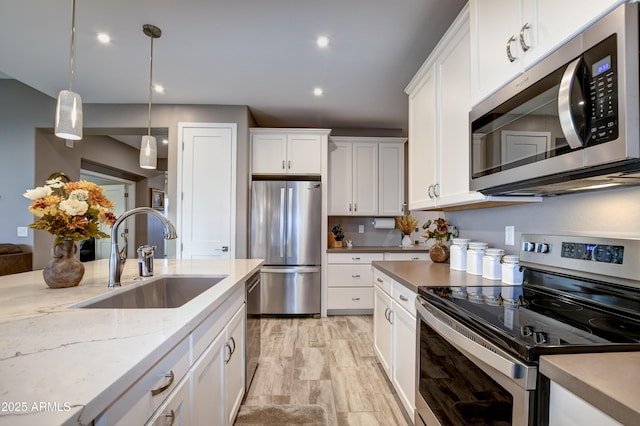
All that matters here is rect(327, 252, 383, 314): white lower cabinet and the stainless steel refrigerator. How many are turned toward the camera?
2

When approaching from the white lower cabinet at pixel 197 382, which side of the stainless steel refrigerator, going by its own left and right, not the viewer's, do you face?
front

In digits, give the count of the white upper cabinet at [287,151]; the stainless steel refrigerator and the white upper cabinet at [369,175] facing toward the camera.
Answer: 3

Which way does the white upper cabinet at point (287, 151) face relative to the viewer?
toward the camera

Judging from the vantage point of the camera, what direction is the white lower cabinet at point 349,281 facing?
facing the viewer

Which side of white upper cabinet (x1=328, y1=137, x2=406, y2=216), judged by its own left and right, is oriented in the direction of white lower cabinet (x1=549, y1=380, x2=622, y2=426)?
front

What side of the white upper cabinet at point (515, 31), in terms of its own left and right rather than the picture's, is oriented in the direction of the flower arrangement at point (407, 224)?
right

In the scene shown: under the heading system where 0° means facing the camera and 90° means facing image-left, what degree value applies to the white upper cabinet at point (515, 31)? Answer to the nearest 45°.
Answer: approximately 45°

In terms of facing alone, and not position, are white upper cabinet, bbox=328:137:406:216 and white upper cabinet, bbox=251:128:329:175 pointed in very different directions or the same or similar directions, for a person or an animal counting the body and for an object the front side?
same or similar directions

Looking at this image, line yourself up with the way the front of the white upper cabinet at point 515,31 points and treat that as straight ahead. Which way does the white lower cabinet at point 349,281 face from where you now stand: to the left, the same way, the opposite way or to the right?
to the left

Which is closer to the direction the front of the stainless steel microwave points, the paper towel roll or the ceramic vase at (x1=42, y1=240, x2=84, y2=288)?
the ceramic vase

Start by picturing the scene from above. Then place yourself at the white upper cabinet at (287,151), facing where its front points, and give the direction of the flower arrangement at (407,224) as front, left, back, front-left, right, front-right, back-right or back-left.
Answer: left

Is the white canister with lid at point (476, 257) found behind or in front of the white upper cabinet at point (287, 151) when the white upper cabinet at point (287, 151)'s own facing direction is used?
in front

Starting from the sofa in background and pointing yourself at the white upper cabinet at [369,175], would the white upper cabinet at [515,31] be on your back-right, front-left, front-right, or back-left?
front-right

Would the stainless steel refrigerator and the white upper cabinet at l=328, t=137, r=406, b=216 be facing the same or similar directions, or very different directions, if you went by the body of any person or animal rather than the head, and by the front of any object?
same or similar directions

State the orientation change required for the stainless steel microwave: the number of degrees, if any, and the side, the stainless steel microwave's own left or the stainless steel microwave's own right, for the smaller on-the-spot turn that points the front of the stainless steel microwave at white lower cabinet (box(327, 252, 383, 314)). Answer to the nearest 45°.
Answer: approximately 90° to the stainless steel microwave's own right
